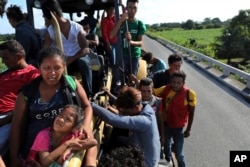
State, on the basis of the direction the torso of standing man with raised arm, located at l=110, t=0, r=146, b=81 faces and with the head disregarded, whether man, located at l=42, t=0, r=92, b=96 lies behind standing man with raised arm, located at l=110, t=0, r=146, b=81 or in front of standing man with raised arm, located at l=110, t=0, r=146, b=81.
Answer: in front

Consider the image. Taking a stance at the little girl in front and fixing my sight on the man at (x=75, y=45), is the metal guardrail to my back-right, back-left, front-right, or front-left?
front-right

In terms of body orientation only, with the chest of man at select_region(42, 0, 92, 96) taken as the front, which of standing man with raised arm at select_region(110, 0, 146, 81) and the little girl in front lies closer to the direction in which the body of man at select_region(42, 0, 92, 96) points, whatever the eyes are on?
the little girl in front

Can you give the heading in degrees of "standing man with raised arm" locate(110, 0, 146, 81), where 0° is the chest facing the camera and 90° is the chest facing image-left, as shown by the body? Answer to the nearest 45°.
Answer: approximately 0°

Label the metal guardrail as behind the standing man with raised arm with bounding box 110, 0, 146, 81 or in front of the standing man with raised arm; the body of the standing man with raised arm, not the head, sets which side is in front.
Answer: behind

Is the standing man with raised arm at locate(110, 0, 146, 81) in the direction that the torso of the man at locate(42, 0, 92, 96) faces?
no

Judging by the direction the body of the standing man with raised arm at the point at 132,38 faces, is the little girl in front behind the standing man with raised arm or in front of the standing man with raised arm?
in front

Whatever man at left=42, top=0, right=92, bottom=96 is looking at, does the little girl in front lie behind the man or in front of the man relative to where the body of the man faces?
in front
